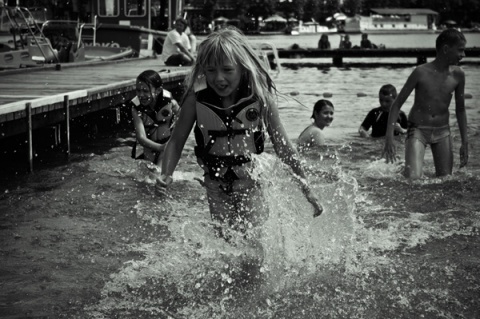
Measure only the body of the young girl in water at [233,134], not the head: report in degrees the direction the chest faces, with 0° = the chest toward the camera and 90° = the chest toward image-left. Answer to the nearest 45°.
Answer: approximately 0°

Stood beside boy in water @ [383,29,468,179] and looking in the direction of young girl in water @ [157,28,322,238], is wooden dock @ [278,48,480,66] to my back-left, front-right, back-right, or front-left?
back-right

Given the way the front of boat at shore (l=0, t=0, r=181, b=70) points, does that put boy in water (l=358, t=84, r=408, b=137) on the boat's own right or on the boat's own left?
on the boat's own right

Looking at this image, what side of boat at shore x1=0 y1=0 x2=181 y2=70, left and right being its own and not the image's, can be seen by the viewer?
right

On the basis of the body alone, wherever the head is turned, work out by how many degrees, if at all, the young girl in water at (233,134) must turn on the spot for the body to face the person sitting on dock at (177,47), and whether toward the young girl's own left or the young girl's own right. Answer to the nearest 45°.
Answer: approximately 180°

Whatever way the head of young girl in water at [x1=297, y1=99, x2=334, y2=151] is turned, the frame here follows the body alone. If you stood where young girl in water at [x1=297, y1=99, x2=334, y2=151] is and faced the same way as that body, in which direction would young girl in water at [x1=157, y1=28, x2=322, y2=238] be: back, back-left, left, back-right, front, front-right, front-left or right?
right

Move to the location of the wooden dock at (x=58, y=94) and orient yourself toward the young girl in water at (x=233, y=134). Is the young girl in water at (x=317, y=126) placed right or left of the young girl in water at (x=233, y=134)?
left
